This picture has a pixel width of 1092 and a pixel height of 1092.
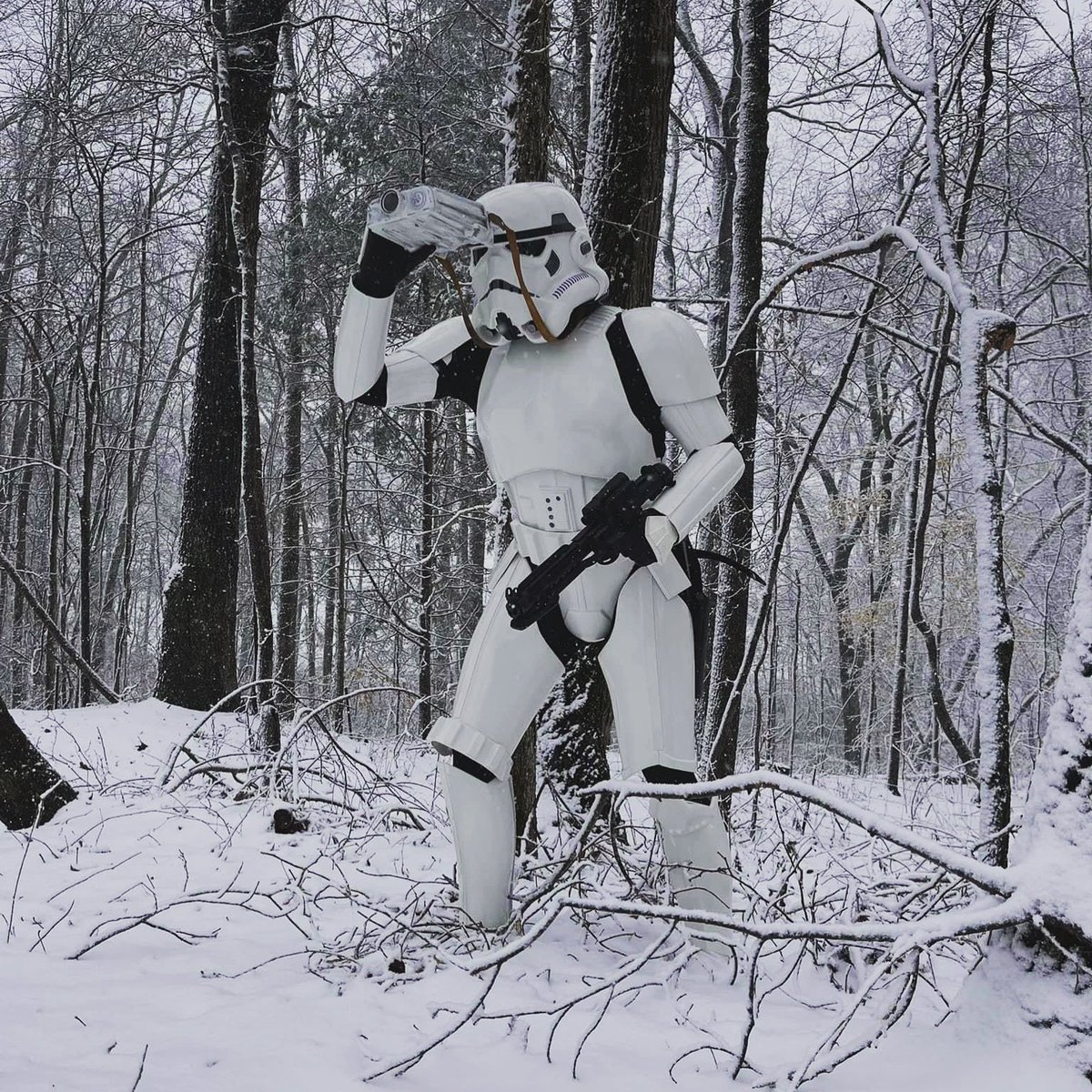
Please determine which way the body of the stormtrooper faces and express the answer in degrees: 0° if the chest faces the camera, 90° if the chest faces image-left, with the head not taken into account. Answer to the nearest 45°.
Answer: approximately 45°

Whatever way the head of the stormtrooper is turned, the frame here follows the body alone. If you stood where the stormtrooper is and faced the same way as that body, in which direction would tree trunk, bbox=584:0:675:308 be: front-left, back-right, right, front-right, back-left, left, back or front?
back-right

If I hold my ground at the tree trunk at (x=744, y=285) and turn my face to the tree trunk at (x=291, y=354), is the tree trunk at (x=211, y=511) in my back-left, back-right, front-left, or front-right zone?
front-left

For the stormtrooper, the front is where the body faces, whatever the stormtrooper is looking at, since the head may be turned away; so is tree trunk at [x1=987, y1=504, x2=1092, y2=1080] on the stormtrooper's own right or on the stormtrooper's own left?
on the stormtrooper's own left

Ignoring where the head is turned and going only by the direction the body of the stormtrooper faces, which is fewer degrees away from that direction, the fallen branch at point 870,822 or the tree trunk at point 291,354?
the fallen branch

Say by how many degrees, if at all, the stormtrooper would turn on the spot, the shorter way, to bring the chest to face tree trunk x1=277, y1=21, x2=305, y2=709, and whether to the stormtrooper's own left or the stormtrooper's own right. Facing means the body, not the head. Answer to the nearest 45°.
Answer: approximately 135° to the stormtrooper's own right

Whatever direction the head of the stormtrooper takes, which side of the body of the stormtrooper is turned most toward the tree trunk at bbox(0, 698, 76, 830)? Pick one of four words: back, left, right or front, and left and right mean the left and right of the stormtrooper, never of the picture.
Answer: right

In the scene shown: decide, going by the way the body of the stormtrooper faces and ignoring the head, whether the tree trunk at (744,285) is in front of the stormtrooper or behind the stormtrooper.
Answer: behind
